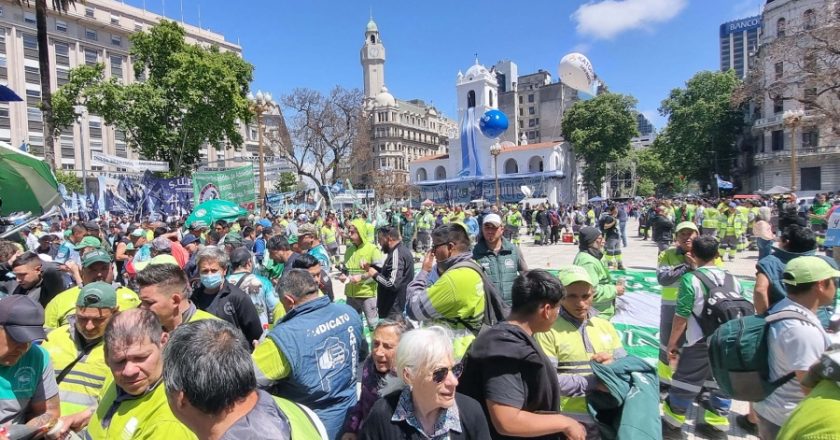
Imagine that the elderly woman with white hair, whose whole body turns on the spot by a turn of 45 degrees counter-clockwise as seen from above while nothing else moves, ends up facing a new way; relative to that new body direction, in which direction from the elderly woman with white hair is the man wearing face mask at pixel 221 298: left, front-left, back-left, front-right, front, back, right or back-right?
back-left

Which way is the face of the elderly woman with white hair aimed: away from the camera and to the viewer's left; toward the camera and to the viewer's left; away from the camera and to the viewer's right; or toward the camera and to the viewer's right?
toward the camera and to the viewer's right

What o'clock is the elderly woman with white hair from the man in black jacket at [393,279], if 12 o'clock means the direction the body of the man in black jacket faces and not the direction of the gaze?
The elderly woman with white hair is roughly at 9 o'clock from the man in black jacket.

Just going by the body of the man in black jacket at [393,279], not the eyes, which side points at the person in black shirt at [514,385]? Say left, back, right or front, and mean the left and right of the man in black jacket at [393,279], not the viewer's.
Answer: left

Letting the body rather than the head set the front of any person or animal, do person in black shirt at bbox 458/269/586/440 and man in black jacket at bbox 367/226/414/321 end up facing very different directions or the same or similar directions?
very different directions

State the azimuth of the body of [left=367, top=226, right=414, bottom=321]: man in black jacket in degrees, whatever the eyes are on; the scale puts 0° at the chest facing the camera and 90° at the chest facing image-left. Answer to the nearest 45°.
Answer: approximately 90°

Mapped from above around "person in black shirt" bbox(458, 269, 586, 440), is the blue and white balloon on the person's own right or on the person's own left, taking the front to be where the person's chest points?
on the person's own left

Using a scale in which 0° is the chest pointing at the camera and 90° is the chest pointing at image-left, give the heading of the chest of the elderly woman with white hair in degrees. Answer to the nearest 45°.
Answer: approximately 315°
